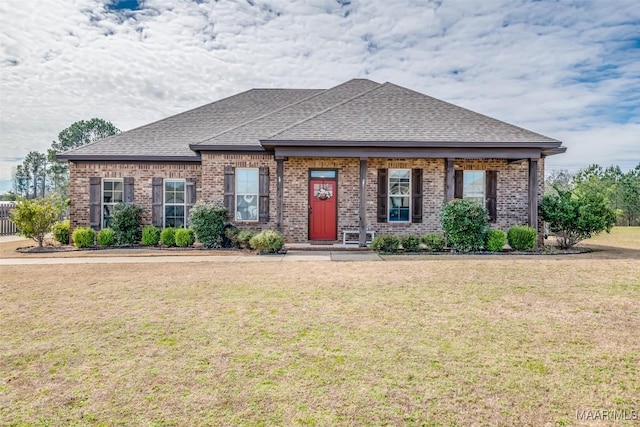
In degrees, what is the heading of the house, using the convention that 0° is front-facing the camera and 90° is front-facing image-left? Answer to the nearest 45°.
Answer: approximately 0°

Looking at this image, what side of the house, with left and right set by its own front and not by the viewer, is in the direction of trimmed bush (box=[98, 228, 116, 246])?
right

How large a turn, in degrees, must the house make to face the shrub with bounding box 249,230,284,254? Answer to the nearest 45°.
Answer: approximately 45° to its right

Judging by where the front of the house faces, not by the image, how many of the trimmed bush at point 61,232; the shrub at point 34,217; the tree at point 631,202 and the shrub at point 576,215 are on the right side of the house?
2

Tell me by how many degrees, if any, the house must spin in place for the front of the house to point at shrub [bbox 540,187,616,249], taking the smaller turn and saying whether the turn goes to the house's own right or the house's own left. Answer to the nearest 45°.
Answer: approximately 90° to the house's own left

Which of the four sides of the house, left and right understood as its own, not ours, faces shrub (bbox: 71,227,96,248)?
right

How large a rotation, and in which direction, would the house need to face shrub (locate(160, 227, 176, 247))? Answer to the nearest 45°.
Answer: approximately 90° to its right

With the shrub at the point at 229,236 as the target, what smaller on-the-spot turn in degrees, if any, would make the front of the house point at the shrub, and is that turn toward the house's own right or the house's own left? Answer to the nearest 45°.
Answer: approximately 90° to the house's own right

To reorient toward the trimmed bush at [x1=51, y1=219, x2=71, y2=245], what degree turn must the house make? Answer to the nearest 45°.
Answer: approximately 90° to its right

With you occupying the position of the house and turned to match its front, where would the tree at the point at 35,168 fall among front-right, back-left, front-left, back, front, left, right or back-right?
back-right

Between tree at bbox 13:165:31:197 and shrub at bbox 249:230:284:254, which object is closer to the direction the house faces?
the shrub

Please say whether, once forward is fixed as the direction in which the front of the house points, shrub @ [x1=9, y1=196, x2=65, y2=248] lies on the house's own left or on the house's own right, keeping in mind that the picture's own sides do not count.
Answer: on the house's own right
